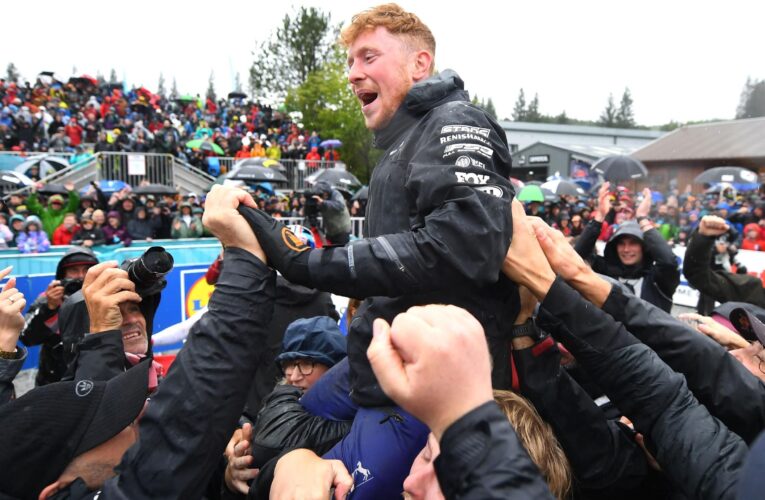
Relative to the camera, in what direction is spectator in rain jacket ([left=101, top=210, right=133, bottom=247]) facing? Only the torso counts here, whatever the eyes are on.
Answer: toward the camera

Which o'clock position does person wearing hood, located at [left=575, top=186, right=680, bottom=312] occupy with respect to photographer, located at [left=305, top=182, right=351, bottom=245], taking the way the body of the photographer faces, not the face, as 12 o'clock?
The person wearing hood is roughly at 8 o'clock from the photographer.

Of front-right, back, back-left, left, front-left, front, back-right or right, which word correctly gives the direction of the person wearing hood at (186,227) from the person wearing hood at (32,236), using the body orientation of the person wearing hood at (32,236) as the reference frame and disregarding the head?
left

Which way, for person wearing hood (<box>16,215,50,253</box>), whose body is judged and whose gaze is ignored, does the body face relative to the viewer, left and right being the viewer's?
facing the viewer

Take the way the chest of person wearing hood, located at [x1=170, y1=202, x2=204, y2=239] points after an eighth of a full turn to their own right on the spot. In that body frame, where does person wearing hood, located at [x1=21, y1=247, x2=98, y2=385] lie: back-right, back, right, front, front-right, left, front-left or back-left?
front-left

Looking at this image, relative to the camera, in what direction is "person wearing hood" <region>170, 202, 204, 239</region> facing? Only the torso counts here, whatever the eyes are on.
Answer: toward the camera

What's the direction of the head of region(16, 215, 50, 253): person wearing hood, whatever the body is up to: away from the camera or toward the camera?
toward the camera

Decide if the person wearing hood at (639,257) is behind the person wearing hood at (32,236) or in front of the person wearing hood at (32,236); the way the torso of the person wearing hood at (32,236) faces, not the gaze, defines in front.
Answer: in front

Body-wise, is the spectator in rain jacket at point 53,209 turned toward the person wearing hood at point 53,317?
yes

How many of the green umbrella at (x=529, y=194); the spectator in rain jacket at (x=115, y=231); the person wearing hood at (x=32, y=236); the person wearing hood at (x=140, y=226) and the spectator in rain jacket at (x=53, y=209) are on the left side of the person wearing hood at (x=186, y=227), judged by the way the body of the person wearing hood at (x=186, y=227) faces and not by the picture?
1
